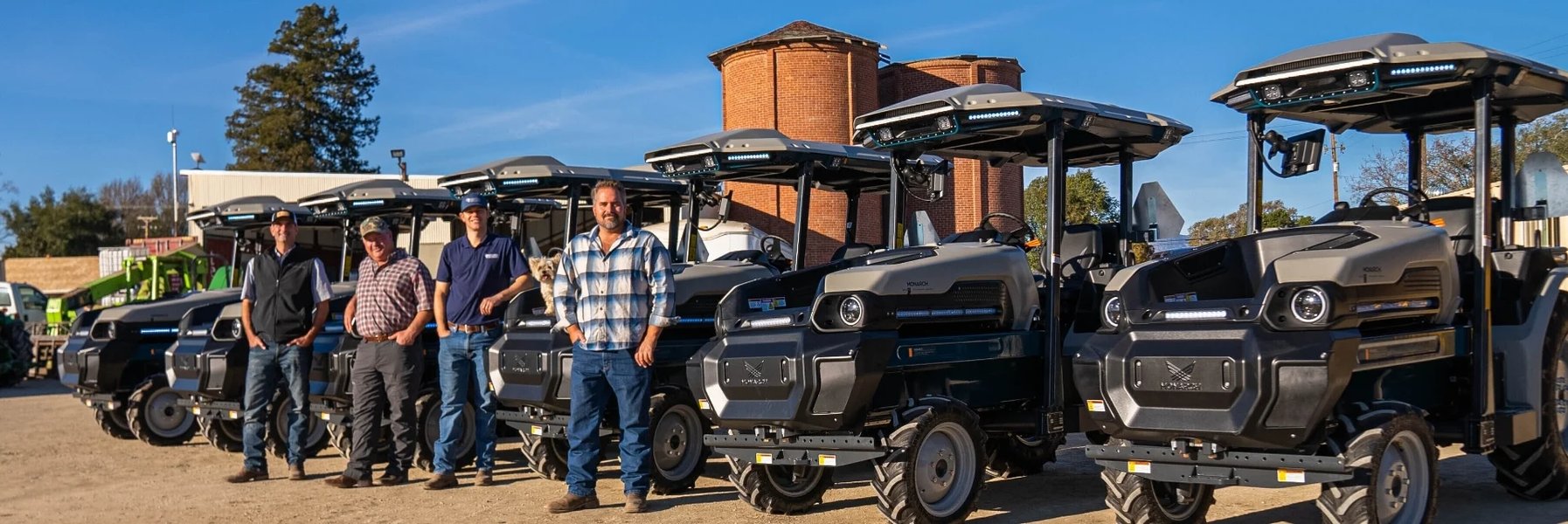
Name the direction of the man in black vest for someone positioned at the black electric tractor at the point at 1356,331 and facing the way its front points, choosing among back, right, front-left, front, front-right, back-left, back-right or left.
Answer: front-right

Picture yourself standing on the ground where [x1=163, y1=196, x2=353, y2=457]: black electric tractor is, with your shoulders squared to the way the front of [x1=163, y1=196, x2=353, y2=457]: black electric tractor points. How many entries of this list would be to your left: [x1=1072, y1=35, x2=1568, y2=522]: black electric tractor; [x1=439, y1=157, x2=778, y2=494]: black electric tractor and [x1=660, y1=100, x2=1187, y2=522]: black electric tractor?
3

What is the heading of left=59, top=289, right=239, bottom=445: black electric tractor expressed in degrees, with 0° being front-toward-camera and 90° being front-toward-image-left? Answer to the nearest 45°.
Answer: approximately 45°

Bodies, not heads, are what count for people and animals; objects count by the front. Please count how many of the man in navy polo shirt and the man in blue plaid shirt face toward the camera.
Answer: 2

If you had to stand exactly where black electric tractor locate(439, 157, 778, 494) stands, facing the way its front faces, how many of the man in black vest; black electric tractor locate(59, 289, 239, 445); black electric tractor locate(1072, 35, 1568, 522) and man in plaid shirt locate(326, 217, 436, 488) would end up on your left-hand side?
1

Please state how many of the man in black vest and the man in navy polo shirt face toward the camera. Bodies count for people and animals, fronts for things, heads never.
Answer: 2

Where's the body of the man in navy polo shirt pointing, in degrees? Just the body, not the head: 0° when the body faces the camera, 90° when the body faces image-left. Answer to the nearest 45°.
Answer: approximately 0°
